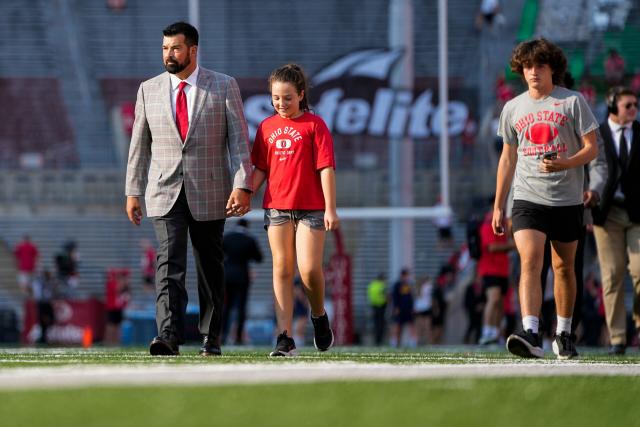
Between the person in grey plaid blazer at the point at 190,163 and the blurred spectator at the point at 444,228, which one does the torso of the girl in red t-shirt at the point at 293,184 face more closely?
the person in grey plaid blazer

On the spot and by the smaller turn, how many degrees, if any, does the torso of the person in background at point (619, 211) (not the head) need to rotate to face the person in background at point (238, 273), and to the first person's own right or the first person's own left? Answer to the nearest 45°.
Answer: approximately 135° to the first person's own right

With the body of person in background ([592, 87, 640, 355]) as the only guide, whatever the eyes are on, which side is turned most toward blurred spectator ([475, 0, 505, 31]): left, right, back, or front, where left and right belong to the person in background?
back

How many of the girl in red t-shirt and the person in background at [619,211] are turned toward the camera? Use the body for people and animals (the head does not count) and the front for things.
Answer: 2

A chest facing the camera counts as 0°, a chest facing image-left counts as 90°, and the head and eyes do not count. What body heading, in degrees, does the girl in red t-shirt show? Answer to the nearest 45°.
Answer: approximately 0°

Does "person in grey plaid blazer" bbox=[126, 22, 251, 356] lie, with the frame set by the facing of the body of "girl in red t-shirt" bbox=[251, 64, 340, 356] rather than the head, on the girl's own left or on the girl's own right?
on the girl's own right

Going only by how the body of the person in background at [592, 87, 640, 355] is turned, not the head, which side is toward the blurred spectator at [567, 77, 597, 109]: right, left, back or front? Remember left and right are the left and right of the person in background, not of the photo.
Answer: back

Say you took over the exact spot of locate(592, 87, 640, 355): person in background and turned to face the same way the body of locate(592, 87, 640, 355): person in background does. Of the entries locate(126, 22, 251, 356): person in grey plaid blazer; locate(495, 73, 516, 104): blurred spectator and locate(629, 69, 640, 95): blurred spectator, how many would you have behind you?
2

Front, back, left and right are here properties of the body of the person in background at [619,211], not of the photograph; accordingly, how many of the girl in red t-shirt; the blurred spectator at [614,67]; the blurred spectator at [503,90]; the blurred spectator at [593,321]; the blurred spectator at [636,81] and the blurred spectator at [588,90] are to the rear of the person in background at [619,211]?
5

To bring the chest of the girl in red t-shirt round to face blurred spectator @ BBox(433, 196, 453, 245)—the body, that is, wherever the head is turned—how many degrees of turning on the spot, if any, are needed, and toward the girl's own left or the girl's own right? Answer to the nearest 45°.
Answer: approximately 180°
